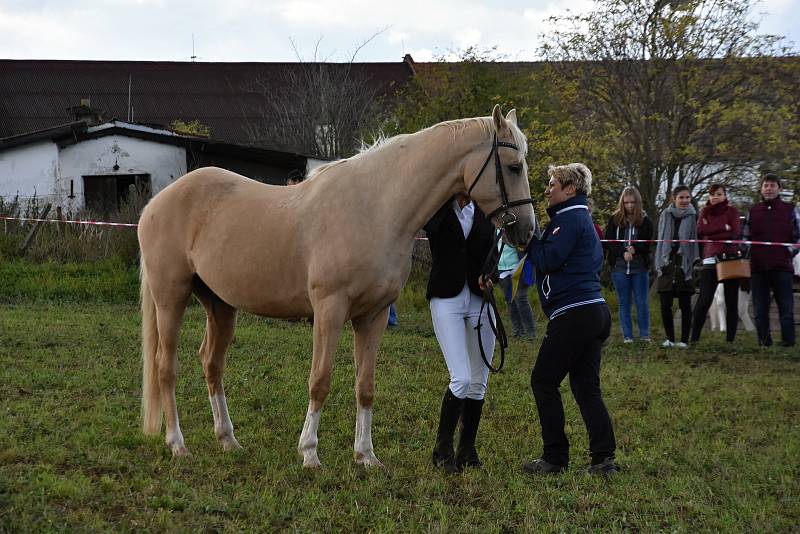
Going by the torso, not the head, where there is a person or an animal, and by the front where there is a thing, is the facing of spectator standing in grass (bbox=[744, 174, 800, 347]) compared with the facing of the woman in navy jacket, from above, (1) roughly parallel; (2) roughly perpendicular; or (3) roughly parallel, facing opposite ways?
roughly perpendicular

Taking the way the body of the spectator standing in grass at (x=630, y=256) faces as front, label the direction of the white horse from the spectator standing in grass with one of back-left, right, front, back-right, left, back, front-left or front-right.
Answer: back-left

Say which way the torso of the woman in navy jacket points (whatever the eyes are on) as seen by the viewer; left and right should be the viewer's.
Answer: facing to the left of the viewer

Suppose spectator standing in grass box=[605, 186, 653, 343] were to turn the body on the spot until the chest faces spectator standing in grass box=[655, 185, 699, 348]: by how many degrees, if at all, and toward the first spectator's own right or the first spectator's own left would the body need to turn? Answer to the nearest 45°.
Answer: approximately 90° to the first spectator's own left

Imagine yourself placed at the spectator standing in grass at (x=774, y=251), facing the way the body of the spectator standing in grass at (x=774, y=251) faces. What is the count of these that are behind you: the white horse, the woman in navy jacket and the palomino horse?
1

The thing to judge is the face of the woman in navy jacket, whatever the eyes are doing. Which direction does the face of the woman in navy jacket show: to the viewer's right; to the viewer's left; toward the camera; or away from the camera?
to the viewer's left

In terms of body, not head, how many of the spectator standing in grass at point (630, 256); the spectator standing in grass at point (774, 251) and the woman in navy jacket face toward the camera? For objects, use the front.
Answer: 2

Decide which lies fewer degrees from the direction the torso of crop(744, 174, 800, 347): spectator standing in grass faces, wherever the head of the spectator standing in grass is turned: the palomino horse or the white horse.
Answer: the palomino horse

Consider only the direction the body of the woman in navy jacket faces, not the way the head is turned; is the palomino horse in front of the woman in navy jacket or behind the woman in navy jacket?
in front

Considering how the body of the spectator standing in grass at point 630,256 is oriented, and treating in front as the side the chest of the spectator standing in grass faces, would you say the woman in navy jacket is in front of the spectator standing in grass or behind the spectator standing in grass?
in front

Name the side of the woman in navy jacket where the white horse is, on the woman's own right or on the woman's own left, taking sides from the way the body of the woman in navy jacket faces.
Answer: on the woman's own right

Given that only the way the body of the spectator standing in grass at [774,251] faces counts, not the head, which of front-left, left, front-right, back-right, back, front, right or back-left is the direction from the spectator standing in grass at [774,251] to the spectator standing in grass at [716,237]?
right
